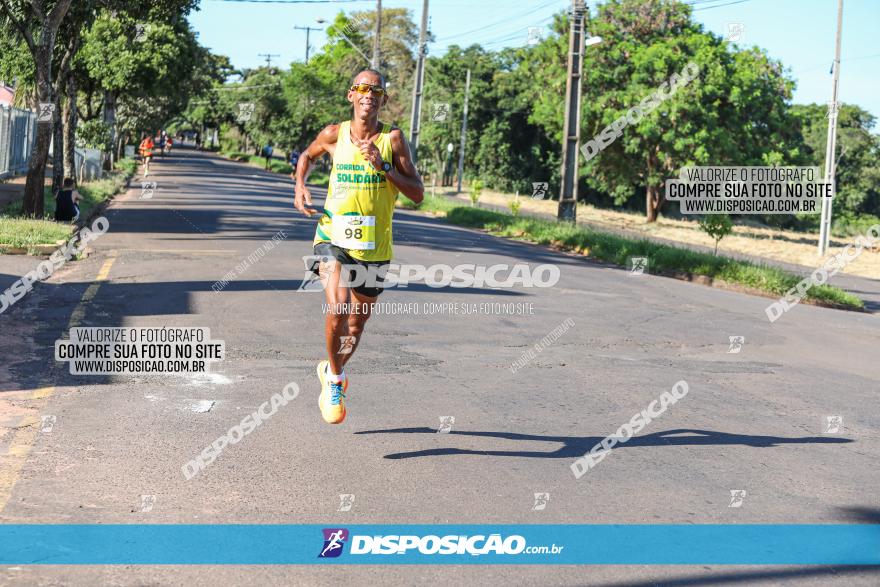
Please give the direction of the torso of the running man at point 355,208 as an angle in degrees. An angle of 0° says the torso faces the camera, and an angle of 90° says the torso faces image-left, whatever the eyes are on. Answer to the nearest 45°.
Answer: approximately 0°

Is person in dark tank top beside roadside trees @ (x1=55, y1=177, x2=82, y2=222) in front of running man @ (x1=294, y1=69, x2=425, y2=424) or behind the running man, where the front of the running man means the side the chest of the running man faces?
behind

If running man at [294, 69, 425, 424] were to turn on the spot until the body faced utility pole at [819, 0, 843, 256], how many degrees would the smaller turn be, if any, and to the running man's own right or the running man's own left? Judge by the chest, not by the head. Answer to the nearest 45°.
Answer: approximately 135° to the running man's own left

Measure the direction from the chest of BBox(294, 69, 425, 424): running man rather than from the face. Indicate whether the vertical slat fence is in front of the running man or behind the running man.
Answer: behind

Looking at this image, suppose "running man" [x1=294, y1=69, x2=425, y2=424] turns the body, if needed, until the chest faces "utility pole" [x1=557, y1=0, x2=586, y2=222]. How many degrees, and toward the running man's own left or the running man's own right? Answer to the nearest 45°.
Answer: approximately 180°
